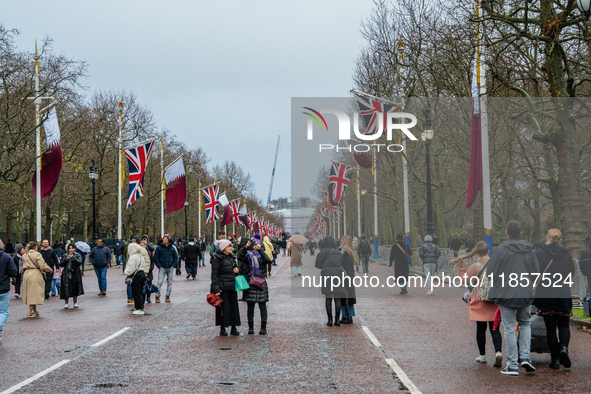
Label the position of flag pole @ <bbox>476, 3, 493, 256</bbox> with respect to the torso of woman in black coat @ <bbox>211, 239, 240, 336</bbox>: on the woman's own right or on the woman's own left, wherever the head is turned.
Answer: on the woman's own left

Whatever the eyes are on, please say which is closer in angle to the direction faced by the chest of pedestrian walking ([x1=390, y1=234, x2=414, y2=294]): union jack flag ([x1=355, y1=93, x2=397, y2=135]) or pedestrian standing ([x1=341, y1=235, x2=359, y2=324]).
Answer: the union jack flag

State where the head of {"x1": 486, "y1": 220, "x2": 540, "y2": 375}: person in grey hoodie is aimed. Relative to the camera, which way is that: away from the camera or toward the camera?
away from the camera

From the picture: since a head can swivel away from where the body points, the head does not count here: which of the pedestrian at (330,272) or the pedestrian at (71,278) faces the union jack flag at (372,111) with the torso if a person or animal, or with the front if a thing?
the pedestrian at (330,272)

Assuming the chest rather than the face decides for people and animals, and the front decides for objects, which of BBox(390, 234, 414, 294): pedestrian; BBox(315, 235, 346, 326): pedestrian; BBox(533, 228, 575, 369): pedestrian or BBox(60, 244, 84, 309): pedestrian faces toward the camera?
BBox(60, 244, 84, 309): pedestrian

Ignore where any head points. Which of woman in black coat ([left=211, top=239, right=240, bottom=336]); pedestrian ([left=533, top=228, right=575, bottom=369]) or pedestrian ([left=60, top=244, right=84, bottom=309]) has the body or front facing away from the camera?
pedestrian ([left=533, top=228, right=575, bottom=369])

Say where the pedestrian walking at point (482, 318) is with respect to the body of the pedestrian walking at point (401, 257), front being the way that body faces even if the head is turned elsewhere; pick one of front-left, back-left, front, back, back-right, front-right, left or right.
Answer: back

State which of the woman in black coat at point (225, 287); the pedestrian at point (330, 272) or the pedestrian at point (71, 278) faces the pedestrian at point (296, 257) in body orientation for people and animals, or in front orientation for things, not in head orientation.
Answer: the pedestrian at point (330, 272)

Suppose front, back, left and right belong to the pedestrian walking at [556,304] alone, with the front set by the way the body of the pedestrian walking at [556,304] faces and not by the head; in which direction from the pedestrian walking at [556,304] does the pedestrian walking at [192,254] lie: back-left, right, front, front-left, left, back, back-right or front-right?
front-left

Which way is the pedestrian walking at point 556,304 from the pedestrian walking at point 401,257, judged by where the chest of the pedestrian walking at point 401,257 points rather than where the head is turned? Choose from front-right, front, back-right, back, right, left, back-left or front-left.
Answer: back

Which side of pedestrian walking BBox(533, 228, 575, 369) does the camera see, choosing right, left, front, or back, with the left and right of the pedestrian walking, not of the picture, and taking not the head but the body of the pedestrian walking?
back

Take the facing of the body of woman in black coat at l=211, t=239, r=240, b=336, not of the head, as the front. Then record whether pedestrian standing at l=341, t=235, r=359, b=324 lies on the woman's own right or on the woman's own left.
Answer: on the woman's own left
